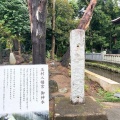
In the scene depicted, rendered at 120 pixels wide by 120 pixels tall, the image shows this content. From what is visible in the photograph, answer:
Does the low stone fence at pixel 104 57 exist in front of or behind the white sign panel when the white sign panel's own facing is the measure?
behind

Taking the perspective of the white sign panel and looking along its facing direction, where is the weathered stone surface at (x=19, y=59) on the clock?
The weathered stone surface is roughly at 6 o'clock from the white sign panel.

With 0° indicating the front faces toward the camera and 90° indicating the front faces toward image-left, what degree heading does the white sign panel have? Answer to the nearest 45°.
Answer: approximately 0°

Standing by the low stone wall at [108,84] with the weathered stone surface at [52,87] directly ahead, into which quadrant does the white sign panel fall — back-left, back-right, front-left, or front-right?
front-left

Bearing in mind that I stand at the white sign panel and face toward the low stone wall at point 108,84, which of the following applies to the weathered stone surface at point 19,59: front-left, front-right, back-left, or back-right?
front-left

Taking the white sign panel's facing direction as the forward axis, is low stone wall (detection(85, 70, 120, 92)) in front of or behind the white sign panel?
behind

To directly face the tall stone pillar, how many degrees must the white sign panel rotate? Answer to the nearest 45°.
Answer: approximately 135° to its left

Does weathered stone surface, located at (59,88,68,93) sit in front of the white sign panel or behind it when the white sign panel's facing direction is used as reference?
behind
